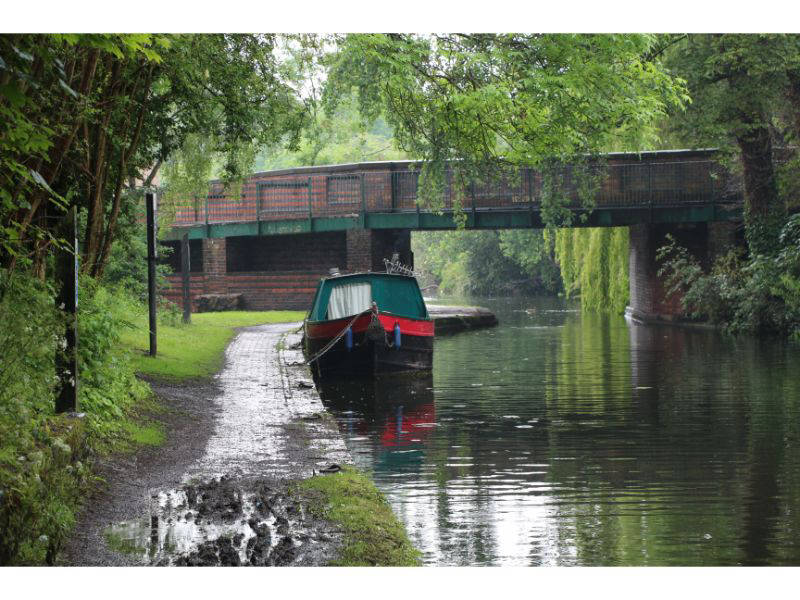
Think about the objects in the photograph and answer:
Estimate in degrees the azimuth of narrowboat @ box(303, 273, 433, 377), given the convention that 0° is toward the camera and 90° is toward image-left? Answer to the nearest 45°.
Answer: approximately 0°

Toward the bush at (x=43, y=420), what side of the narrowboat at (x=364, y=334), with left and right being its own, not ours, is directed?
front

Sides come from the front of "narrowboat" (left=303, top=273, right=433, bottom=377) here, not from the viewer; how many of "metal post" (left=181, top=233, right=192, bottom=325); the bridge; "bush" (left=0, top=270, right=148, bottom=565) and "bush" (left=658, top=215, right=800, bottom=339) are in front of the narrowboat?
1

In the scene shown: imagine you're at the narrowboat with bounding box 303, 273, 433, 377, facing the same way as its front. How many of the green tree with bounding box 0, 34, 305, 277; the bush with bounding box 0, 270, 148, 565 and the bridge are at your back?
1

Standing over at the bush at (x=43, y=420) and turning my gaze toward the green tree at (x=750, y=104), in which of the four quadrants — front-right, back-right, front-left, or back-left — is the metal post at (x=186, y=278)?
front-left

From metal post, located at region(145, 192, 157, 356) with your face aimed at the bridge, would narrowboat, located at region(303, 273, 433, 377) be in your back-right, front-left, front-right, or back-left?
front-right

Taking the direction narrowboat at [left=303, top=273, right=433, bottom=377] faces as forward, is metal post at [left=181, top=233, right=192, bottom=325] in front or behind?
behind

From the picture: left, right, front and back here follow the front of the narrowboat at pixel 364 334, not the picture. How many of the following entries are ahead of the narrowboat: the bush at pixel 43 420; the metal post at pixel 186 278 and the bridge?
1

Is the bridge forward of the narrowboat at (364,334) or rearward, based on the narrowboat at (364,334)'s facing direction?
rearward

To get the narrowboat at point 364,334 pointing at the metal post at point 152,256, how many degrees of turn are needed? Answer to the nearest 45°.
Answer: approximately 45° to its right

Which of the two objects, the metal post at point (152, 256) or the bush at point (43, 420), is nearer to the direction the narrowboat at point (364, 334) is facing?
the bush

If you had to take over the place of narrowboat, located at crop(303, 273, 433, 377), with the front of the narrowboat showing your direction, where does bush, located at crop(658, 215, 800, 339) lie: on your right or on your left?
on your left

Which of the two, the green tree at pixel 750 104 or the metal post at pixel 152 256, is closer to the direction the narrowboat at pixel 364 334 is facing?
the metal post
